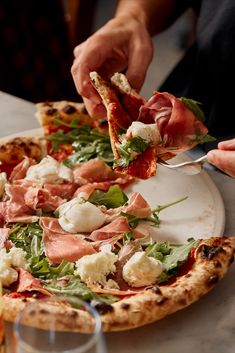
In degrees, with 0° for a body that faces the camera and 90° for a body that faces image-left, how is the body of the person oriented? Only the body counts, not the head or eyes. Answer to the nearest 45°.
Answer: approximately 45°

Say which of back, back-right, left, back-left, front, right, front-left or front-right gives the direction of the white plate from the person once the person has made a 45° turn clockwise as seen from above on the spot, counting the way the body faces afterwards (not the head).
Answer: left

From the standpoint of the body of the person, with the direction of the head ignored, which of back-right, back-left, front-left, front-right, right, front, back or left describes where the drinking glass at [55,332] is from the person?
front-left
